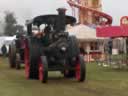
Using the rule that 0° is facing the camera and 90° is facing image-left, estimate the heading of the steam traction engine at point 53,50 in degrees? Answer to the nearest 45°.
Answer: approximately 315°

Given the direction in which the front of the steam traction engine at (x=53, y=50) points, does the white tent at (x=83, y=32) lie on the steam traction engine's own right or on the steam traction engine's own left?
on the steam traction engine's own left
